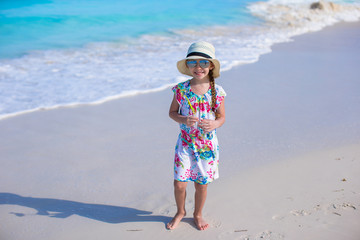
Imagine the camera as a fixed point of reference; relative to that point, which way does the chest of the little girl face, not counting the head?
toward the camera

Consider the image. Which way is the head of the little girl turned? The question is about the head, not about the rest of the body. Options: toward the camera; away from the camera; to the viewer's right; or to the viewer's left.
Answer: toward the camera
